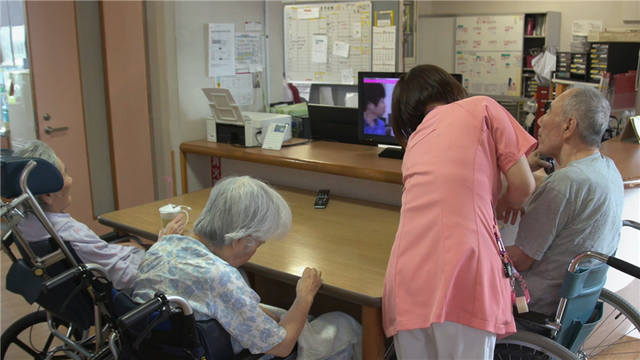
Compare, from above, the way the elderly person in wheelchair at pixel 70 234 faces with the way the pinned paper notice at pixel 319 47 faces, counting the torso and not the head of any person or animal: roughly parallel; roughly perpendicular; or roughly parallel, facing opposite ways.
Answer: roughly perpendicular

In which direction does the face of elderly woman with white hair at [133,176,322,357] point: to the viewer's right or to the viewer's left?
to the viewer's right

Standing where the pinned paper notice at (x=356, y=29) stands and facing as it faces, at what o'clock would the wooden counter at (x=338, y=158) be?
The wooden counter is roughly at 12 o'clock from the pinned paper notice.

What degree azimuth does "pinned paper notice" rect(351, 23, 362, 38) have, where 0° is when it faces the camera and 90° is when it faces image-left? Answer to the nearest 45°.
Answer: approximately 0°

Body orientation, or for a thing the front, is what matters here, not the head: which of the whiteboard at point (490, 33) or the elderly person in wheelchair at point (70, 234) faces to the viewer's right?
the elderly person in wheelchair

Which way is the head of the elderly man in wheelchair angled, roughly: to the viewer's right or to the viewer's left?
to the viewer's left

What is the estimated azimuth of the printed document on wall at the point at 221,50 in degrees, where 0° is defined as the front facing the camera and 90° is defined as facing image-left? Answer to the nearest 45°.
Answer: approximately 315°

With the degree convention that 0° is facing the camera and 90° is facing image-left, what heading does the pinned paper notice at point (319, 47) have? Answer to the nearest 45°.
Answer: approximately 0°

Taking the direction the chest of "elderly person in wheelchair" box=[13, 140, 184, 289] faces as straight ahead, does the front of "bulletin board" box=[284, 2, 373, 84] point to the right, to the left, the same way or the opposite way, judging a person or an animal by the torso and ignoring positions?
to the right

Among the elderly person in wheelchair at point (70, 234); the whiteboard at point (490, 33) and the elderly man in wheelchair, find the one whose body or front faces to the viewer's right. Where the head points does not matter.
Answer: the elderly person in wheelchair

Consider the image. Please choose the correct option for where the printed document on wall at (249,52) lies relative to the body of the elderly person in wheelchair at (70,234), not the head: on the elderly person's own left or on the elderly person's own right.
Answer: on the elderly person's own left
